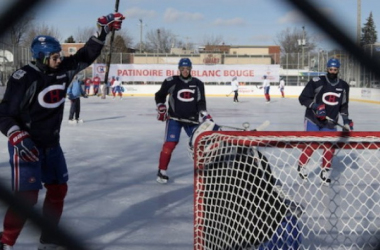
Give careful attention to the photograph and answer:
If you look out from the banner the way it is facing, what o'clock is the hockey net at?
The hockey net is roughly at 12 o'clock from the banner.

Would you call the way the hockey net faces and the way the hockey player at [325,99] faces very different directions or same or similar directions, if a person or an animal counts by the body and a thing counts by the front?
very different directions

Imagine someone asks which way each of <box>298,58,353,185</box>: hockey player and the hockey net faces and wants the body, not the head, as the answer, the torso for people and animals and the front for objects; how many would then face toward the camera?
1

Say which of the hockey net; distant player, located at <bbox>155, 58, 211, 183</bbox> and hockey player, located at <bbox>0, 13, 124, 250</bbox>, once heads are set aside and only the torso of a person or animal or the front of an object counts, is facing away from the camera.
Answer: the hockey net

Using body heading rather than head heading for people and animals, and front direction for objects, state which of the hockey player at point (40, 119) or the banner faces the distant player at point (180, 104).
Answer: the banner

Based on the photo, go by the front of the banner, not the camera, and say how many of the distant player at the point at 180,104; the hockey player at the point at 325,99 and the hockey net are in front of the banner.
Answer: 3

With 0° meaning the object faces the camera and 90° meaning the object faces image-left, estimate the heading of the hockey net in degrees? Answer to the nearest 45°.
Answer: approximately 180°

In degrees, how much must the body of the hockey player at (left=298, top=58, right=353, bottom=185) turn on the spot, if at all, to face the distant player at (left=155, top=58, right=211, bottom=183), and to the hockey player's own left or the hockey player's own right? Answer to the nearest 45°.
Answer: approximately 90° to the hockey player's own right

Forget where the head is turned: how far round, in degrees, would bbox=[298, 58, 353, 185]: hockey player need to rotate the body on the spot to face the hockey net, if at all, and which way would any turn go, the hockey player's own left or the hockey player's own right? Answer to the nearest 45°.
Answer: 0° — they already face it

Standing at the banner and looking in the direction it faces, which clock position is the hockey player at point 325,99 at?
The hockey player is roughly at 12 o'clock from the banner.

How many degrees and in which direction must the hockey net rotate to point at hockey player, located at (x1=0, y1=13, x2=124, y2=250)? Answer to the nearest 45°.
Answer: approximately 90° to its left
